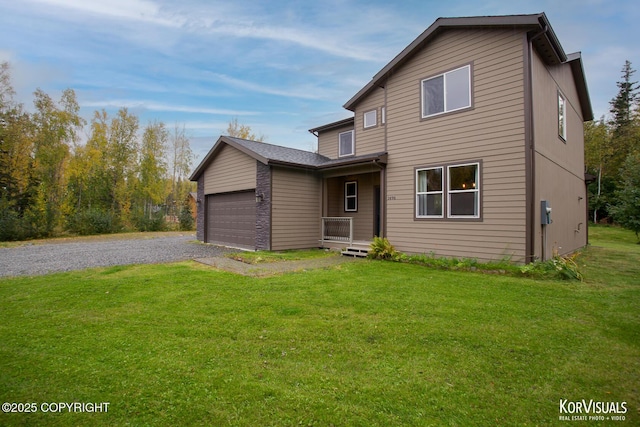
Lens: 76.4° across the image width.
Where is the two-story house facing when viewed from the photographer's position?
facing the viewer and to the left of the viewer

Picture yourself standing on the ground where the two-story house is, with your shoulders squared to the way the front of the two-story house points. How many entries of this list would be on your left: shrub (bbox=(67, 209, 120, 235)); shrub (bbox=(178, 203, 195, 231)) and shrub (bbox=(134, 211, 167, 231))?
0

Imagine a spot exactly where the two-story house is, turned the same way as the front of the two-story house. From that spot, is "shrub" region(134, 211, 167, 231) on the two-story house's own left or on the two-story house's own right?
on the two-story house's own right

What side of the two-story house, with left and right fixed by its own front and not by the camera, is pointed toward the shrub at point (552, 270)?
left

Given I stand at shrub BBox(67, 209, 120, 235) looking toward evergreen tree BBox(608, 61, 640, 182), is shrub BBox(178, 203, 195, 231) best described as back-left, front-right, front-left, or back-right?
front-left

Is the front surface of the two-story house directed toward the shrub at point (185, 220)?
no

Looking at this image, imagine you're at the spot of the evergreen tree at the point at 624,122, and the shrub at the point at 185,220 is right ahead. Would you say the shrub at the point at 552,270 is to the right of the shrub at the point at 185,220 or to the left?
left

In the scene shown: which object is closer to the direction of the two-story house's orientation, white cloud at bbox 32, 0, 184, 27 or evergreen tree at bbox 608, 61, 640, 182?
the white cloud

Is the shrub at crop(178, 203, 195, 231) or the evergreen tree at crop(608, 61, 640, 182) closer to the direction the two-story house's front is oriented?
the shrub
